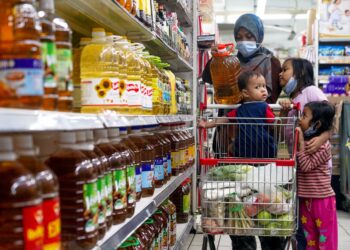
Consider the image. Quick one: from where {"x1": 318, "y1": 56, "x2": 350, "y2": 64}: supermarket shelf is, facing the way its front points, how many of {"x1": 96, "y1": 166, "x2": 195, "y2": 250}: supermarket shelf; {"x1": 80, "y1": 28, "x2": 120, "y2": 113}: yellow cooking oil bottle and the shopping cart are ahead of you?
3

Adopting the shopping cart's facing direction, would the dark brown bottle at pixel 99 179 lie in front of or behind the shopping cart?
in front

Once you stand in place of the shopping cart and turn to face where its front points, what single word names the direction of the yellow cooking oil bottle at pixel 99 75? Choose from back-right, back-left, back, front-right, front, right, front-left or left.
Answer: front-right

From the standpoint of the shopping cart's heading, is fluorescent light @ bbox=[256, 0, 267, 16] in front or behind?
behind

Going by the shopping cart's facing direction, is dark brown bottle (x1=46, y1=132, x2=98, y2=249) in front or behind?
in front

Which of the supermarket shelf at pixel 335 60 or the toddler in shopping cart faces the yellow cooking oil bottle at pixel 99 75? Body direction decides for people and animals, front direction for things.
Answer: the supermarket shelf

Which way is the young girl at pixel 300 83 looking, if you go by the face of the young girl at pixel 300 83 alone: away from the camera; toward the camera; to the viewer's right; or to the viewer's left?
to the viewer's left
